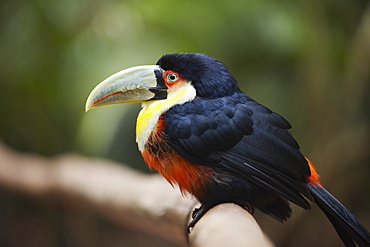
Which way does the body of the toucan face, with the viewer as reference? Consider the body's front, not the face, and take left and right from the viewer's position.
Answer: facing to the left of the viewer
